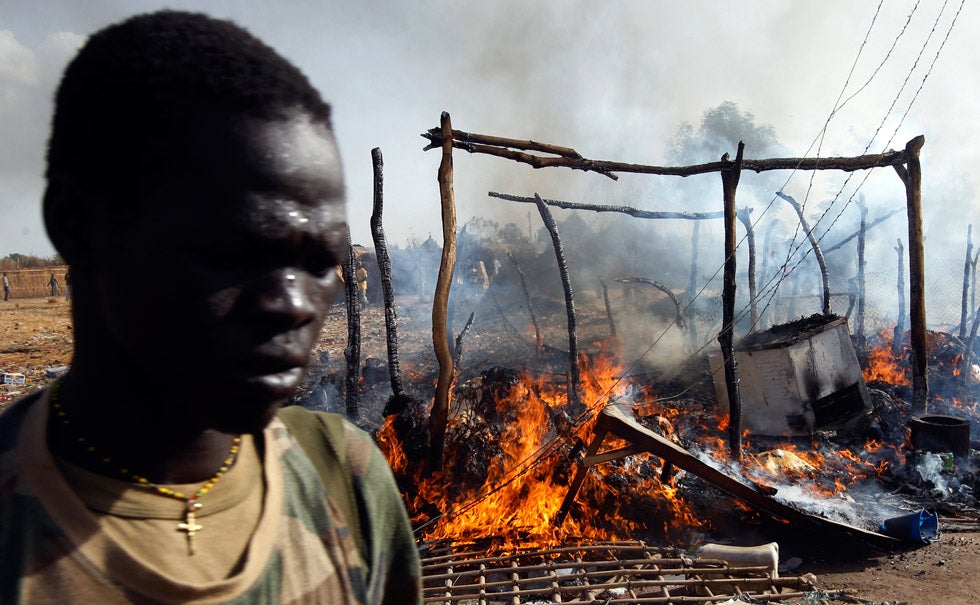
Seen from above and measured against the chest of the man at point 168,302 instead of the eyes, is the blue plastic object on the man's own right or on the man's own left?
on the man's own left

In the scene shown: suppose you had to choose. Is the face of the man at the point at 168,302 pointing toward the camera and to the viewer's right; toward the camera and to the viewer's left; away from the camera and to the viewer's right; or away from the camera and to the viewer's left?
toward the camera and to the viewer's right

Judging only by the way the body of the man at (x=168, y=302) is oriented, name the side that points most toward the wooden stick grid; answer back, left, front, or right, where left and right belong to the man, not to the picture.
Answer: left

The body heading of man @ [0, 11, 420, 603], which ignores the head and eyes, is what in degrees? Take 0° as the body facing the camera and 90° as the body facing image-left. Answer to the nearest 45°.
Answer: approximately 315°

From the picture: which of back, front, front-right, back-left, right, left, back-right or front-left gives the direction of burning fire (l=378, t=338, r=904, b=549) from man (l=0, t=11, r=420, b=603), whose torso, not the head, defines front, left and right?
left

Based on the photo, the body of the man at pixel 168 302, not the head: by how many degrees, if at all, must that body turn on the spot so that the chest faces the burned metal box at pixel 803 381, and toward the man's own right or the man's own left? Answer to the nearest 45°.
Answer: approximately 90° to the man's own left

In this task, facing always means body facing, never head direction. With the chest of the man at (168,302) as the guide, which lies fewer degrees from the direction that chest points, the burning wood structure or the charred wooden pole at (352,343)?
the burning wood structure

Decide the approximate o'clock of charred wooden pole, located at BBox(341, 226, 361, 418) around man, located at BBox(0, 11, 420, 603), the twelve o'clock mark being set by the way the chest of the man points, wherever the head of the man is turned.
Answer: The charred wooden pole is roughly at 8 o'clock from the man.

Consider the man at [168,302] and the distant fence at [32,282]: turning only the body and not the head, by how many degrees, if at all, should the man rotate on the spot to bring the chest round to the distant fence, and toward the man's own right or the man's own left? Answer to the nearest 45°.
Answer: approximately 135° to the man's own left
